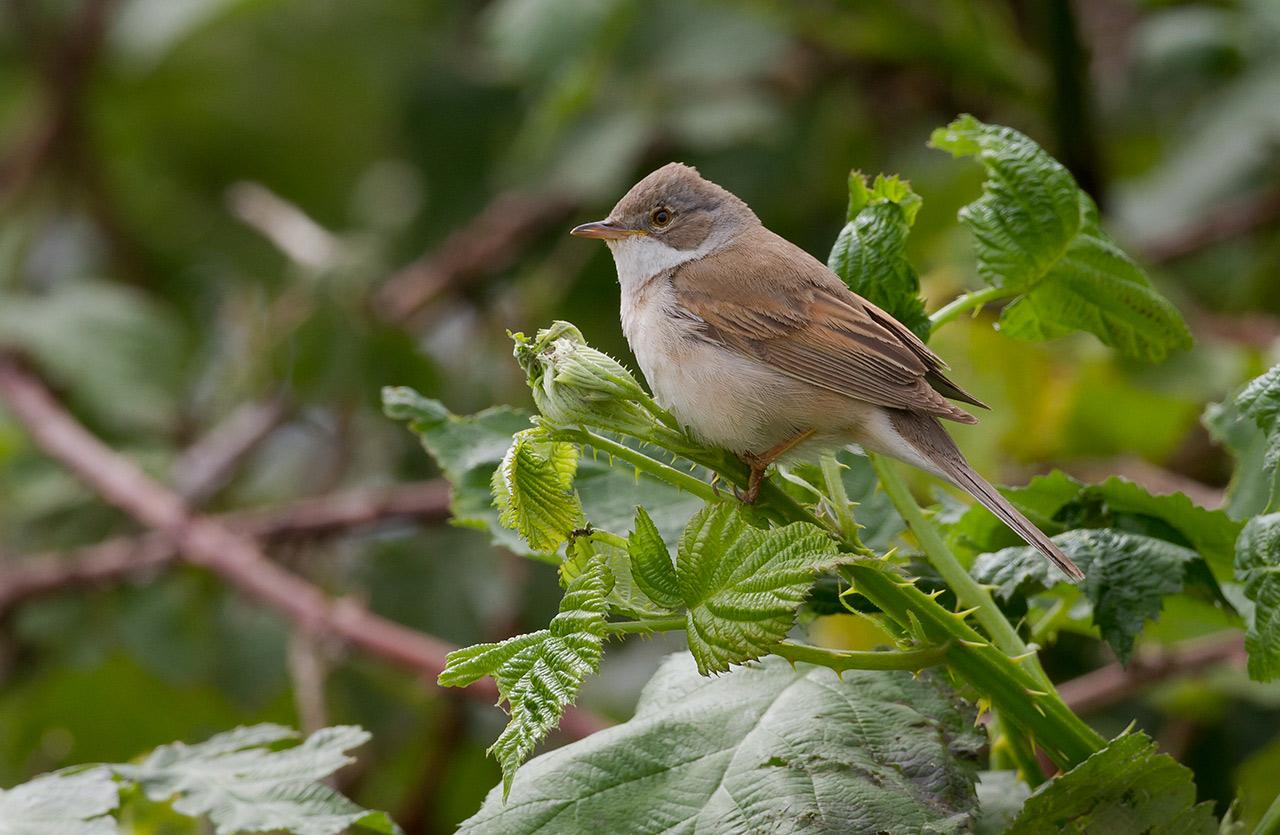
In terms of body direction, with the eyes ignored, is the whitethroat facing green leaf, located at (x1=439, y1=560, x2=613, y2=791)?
yes

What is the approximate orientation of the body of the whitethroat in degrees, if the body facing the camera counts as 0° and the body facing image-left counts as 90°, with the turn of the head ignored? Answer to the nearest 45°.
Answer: approximately 90°

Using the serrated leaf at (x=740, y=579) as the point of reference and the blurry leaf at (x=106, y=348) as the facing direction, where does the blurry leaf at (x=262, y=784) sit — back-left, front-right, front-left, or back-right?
front-left

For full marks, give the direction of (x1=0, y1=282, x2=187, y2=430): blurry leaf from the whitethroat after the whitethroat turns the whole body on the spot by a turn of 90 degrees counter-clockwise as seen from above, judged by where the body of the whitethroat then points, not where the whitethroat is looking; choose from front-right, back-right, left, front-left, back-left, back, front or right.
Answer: back-right

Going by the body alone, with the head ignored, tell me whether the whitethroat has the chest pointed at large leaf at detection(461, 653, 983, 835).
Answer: no

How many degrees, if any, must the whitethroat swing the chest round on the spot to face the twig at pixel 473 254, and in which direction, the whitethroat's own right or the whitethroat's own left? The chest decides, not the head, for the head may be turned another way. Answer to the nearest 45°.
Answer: approximately 90° to the whitethroat's own right

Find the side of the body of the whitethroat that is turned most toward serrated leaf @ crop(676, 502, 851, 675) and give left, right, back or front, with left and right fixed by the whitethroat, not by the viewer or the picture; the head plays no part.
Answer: left

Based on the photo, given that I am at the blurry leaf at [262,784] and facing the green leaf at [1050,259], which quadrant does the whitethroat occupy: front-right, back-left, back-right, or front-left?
front-left

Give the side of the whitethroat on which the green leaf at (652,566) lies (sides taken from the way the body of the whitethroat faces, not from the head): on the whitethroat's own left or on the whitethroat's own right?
on the whitethroat's own left

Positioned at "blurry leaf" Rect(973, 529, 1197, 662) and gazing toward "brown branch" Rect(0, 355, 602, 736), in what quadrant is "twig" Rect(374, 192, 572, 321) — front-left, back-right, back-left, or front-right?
front-right

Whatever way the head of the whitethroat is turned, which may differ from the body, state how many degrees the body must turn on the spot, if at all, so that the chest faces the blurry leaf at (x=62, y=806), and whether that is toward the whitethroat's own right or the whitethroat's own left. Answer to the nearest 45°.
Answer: approximately 45° to the whitethroat's own left

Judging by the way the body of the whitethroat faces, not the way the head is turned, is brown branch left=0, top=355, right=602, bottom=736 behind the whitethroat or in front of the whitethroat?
in front

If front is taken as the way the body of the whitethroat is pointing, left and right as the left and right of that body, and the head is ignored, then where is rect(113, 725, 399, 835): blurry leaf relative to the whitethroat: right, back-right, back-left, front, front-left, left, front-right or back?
front-left
